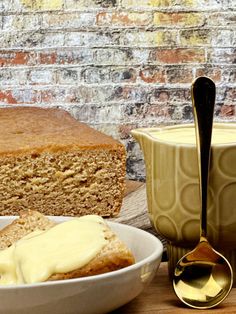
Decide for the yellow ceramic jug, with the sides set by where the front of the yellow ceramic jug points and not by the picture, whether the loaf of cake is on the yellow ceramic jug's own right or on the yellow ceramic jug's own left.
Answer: on the yellow ceramic jug's own right

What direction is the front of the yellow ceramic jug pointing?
to the viewer's left
